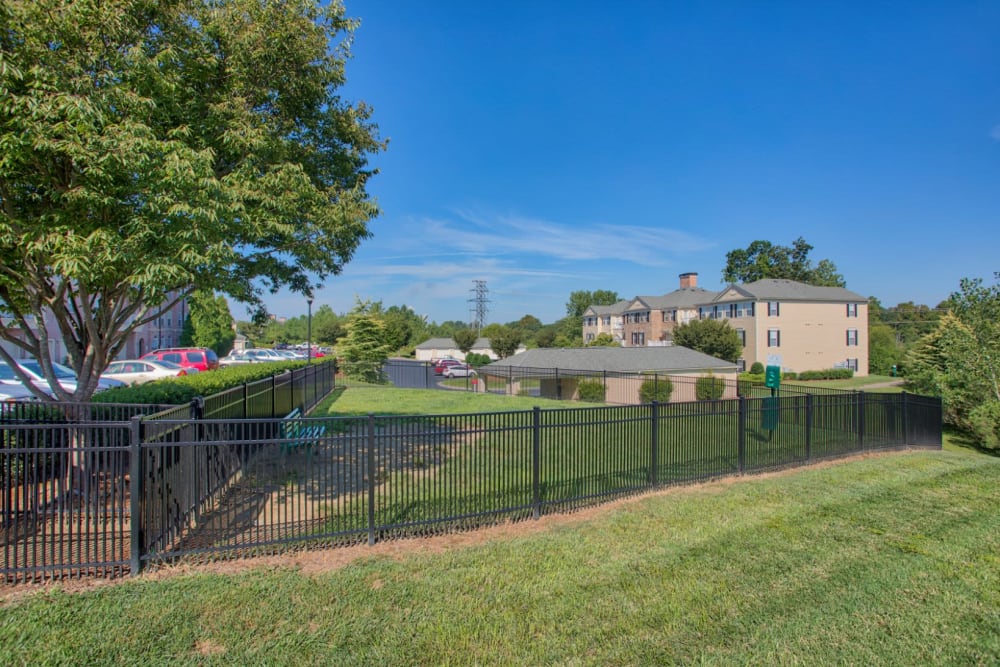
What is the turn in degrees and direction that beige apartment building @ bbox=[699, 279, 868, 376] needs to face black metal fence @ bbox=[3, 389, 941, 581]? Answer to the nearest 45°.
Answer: approximately 45° to its left

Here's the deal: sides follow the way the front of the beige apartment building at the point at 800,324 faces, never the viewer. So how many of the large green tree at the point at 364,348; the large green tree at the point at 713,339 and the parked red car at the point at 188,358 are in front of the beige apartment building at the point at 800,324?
3

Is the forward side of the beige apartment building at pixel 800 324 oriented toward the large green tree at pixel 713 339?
yes

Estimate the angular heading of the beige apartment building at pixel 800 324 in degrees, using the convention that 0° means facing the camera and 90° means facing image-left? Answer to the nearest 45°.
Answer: approximately 45°

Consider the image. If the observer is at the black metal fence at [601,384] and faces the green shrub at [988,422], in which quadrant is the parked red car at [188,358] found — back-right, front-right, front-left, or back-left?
back-right

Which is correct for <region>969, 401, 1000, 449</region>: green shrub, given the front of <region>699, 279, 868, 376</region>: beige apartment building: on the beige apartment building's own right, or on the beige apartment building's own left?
on the beige apartment building's own left

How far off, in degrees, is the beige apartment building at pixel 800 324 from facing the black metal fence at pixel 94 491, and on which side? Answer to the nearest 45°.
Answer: approximately 45° to its left

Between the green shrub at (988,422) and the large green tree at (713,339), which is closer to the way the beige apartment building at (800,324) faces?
the large green tree
